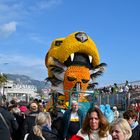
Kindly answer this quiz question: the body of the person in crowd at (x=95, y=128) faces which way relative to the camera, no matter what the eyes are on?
toward the camera

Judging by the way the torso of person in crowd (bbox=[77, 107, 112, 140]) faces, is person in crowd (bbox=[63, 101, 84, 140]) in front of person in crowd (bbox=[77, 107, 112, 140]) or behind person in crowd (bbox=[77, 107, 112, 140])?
behind

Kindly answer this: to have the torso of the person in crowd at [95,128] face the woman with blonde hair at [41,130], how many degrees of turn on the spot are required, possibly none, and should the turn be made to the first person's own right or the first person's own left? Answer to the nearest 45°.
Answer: approximately 135° to the first person's own right

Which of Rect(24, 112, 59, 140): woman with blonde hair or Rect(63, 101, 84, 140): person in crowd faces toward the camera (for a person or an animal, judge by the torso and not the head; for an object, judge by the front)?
the person in crowd

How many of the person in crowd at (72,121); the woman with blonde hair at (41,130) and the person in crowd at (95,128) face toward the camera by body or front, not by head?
2

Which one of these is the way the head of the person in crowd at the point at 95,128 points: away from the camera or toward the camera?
toward the camera

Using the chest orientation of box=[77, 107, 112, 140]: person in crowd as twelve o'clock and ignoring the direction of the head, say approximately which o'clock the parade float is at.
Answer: The parade float is roughly at 6 o'clock from the person in crowd.

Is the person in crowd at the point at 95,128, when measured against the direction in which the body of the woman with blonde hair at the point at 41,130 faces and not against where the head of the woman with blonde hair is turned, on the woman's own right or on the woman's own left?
on the woman's own right

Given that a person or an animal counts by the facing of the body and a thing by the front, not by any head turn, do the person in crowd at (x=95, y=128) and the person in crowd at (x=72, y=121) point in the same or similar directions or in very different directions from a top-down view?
same or similar directions
